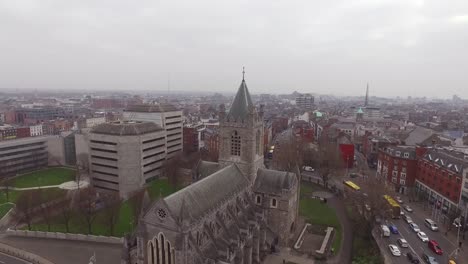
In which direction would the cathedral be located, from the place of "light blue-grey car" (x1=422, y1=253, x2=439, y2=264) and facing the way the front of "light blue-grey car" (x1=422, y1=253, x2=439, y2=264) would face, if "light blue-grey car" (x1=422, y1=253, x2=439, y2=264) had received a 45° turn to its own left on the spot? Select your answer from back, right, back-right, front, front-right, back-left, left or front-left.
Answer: back-right

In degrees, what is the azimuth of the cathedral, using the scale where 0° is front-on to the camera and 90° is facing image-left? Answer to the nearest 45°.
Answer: approximately 45°
